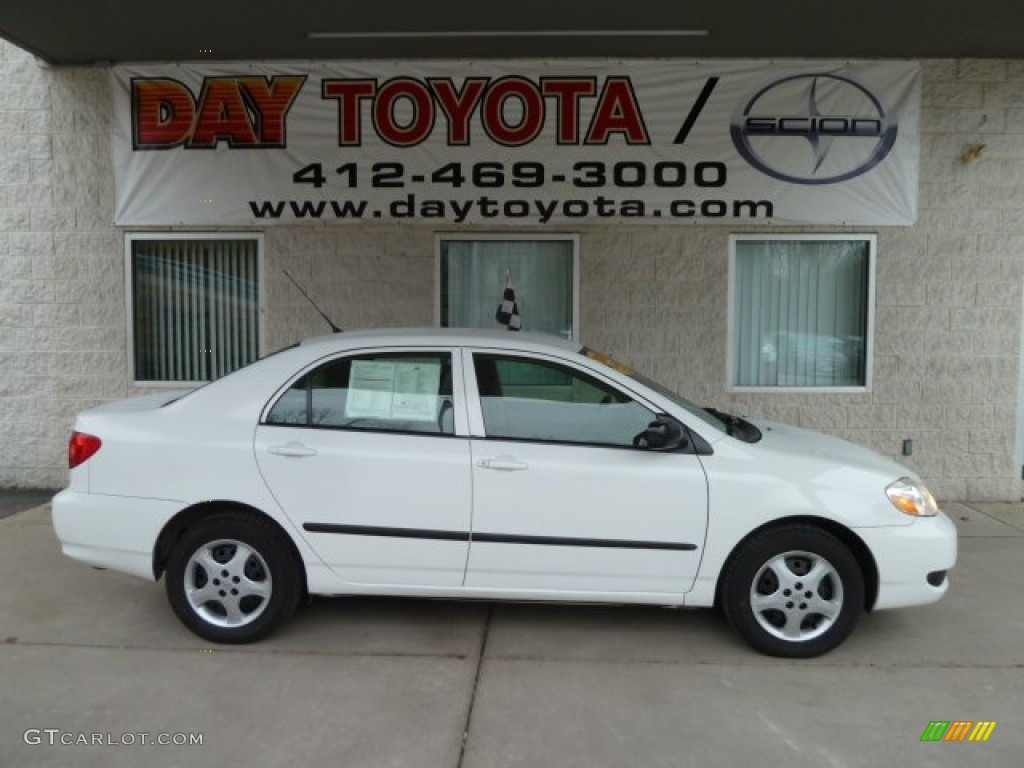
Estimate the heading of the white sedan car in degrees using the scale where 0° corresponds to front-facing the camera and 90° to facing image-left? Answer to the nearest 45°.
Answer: approximately 270°

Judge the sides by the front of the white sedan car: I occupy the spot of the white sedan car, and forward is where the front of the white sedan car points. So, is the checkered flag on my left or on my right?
on my left

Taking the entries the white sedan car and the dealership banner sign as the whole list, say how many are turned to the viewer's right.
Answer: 1

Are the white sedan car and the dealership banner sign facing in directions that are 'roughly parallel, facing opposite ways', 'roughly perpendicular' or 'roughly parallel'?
roughly perpendicular

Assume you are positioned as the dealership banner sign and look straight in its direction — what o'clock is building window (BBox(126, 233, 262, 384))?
The building window is roughly at 3 o'clock from the dealership banner sign.

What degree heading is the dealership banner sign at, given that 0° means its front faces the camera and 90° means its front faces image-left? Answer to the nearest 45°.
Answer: approximately 0°

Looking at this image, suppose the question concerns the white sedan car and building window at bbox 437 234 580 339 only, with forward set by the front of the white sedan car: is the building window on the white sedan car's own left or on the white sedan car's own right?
on the white sedan car's own left

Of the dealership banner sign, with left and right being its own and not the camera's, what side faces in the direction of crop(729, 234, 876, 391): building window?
left
